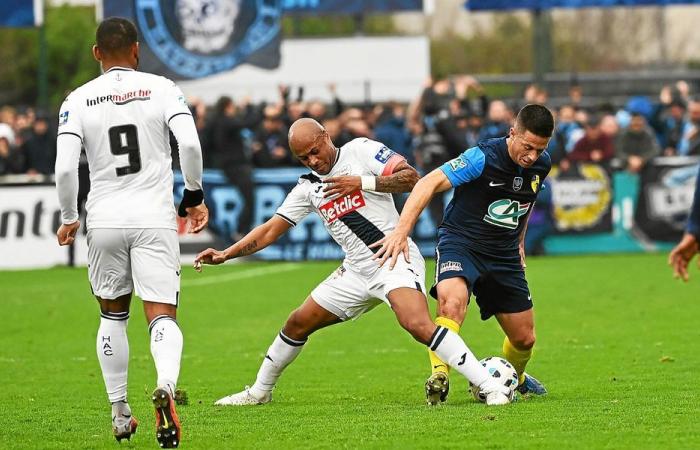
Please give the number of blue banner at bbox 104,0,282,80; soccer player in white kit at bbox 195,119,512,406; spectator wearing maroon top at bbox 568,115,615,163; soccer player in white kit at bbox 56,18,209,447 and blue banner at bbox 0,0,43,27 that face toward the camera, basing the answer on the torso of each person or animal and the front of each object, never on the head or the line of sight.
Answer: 4

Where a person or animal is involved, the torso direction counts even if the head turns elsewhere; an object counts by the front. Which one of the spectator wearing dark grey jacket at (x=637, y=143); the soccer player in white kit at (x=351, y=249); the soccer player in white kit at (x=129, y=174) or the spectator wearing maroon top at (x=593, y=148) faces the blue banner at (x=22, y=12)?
the soccer player in white kit at (x=129, y=174)

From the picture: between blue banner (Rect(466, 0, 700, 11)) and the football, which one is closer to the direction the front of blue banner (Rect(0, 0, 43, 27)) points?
the football

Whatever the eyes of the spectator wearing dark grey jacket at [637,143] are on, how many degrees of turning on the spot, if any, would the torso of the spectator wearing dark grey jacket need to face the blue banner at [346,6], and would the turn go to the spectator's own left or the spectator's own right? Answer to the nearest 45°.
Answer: approximately 135° to the spectator's own right

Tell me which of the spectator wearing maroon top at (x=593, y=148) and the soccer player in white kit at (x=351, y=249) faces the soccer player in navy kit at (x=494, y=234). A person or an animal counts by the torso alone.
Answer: the spectator wearing maroon top

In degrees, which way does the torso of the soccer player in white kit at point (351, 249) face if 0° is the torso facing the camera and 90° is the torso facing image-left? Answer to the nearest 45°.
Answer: approximately 0°

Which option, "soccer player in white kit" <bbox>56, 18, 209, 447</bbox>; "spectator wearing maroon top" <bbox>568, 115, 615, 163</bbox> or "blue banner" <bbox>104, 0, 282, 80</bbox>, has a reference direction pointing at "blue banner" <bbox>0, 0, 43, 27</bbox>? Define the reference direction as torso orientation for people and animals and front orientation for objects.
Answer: the soccer player in white kit

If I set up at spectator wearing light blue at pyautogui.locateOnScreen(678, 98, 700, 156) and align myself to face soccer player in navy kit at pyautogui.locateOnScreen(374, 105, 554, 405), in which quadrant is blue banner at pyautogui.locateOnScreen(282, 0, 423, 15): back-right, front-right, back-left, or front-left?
back-right

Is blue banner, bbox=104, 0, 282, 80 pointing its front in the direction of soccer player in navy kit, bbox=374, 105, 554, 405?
yes

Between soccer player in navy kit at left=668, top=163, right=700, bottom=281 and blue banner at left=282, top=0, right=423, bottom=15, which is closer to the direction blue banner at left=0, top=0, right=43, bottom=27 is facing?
the soccer player in navy kit
